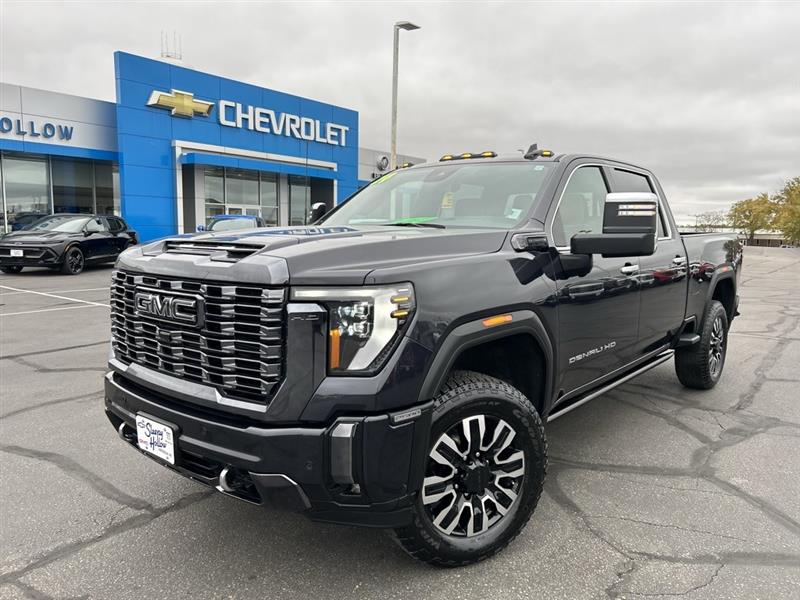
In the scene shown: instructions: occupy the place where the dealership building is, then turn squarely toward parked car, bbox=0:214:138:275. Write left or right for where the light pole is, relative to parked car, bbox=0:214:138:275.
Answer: left

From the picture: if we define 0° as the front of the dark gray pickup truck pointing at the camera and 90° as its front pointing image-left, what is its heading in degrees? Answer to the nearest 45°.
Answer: approximately 45°

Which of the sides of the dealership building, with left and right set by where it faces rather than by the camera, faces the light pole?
front

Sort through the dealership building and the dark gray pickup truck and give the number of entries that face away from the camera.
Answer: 0

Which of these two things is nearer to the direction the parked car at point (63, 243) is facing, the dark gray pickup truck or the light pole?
the dark gray pickup truck

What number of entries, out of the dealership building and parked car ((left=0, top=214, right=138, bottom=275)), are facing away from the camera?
0

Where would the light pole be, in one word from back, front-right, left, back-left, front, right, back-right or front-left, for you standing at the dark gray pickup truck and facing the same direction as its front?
back-right

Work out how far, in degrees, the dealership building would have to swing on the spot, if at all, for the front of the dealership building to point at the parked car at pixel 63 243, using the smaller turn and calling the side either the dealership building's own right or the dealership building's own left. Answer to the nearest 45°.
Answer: approximately 45° to the dealership building's own right

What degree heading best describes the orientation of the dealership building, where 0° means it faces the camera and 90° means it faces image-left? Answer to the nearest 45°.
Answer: approximately 315°

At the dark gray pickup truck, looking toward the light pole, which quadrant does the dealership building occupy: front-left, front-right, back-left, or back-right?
front-left

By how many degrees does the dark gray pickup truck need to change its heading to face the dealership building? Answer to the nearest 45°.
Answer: approximately 90° to its right

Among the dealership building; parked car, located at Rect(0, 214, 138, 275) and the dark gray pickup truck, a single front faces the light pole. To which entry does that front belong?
the dealership building

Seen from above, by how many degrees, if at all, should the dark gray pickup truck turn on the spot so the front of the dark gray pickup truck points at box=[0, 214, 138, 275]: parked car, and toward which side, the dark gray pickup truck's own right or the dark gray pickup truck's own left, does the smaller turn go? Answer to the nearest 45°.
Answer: approximately 90° to the dark gray pickup truck's own right

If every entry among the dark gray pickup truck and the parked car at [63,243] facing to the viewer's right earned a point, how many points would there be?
0

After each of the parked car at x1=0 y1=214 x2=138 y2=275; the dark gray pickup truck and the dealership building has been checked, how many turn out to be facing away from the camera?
0

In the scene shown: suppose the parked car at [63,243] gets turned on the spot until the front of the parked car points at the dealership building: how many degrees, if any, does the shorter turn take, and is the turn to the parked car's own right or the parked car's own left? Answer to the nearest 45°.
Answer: approximately 180°
